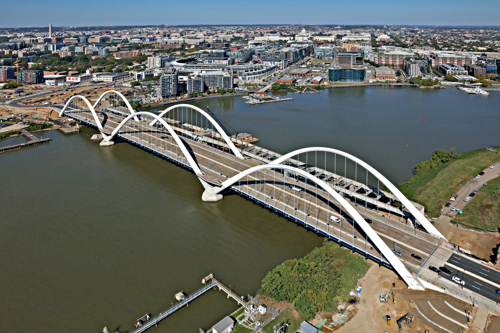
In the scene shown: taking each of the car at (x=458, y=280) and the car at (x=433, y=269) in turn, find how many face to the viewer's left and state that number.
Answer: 0

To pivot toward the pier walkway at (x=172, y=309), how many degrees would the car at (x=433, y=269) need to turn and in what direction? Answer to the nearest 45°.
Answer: approximately 90° to its right

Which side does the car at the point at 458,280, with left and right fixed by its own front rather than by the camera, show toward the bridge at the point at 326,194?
back

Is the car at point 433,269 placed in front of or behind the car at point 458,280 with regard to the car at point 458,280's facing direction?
behind

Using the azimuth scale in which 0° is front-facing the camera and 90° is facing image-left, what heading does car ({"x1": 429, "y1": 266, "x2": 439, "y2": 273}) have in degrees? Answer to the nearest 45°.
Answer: approximately 315°

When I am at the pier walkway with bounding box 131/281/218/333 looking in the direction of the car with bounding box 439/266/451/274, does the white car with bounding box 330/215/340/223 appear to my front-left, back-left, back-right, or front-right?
front-left

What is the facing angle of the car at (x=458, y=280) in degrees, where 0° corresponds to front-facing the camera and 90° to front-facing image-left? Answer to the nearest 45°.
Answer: approximately 315°

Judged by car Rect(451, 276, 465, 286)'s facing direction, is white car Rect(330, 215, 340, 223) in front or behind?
behind
